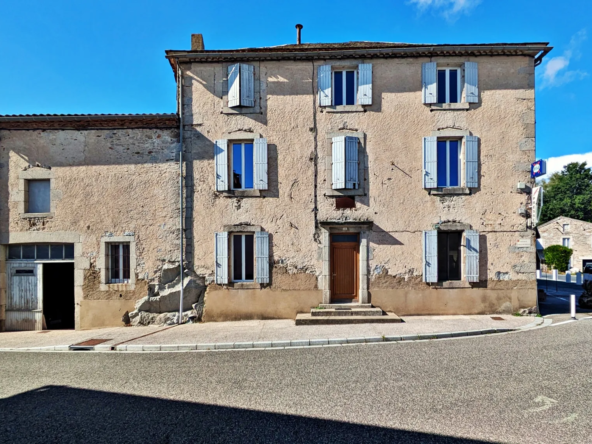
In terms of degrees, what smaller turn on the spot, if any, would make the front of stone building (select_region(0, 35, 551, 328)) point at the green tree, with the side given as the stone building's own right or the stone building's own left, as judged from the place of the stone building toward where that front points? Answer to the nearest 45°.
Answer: approximately 135° to the stone building's own left

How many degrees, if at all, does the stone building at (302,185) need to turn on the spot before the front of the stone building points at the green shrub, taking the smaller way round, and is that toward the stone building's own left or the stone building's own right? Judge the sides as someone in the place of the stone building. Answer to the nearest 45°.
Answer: approximately 135° to the stone building's own left

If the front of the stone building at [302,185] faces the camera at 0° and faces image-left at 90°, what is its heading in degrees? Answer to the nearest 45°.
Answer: approximately 0°
